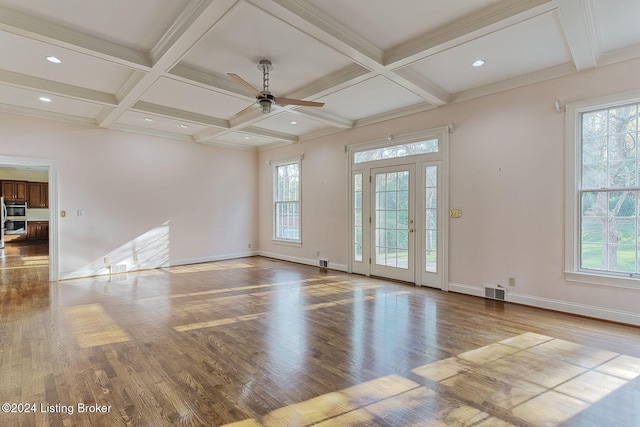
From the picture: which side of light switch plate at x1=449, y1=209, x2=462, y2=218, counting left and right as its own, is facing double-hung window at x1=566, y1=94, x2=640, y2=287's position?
left

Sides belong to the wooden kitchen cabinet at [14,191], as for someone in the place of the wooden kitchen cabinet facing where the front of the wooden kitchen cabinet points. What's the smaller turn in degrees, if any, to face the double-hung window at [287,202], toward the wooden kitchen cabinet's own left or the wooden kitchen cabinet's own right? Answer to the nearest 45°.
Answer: approximately 45° to the wooden kitchen cabinet's own left

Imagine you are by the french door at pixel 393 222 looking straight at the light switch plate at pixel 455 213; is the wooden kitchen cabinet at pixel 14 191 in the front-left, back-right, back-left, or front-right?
back-right

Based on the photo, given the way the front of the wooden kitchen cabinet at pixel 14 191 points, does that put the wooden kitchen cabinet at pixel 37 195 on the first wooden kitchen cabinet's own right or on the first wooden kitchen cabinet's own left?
on the first wooden kitchen cabinet's own left

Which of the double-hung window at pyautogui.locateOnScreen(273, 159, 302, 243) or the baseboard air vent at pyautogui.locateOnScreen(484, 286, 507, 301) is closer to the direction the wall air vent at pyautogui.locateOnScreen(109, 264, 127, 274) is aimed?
the baseboard air vent

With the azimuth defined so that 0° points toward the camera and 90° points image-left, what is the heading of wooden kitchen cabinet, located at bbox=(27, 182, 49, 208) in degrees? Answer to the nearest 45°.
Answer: approximately 0°

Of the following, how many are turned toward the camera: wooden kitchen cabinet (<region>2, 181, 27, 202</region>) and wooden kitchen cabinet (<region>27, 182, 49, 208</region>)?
2
